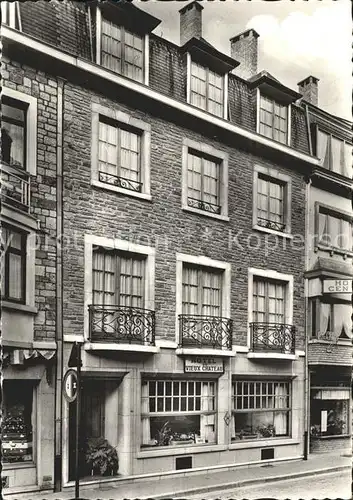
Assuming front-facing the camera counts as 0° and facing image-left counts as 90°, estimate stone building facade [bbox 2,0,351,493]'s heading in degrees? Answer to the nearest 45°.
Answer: approximately 315°

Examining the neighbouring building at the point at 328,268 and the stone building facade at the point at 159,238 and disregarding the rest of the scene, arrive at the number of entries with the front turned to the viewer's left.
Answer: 0

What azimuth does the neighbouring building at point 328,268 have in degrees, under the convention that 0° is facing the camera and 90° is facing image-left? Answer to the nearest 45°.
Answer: approximately 315°

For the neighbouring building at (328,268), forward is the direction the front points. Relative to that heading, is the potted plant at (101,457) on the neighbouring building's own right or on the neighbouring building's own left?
on the neighbouring building's own right

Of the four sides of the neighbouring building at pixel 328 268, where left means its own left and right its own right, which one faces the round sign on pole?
right

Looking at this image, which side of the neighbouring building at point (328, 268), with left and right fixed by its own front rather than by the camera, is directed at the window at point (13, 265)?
right

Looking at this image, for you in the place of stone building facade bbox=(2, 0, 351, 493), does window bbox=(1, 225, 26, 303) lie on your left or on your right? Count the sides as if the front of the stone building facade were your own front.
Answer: on your right

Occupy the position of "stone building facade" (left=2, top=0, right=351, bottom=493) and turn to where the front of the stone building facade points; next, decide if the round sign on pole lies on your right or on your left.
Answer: on your right
